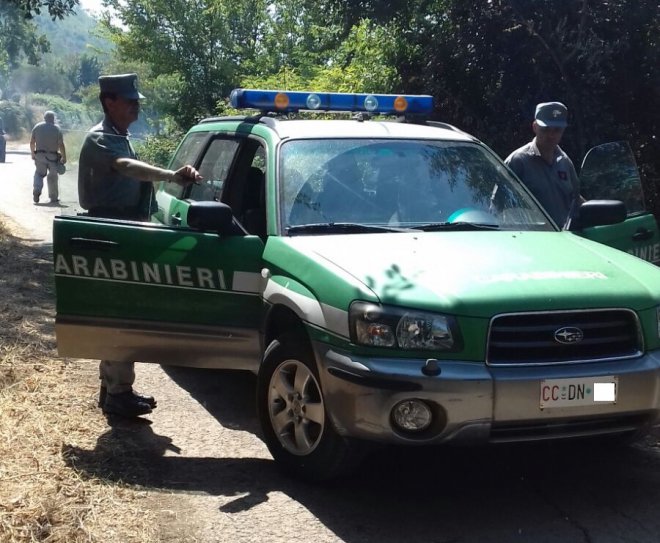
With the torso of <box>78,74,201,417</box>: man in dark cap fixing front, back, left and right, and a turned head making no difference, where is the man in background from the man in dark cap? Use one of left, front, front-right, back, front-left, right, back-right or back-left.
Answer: left

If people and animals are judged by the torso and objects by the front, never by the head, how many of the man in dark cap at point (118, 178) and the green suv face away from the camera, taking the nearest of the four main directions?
0

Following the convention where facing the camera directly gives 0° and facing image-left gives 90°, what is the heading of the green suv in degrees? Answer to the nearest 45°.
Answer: approximately 315°

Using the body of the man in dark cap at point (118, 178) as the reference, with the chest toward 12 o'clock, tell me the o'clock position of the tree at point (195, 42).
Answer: The tree is roughly at 9 o'clock from the man in dark cap.

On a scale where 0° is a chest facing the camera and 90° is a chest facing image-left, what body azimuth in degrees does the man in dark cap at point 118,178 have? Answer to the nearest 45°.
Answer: approximately 270°

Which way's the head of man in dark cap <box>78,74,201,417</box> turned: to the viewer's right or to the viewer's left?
to the viewer's right

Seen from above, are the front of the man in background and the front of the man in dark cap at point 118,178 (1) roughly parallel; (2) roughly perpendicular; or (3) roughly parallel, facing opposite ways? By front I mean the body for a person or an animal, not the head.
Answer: roughly perpendicular

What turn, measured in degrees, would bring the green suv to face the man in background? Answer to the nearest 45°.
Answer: approximately 180°

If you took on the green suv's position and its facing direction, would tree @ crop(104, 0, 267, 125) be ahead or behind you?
behind

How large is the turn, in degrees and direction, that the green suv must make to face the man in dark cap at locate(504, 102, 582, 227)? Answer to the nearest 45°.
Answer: approximately 90° to its left

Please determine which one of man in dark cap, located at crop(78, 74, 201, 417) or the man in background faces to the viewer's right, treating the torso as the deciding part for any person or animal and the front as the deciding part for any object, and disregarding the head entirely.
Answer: the man in dark cap
